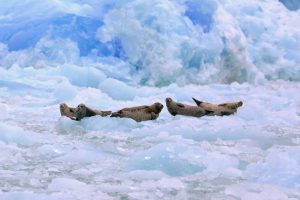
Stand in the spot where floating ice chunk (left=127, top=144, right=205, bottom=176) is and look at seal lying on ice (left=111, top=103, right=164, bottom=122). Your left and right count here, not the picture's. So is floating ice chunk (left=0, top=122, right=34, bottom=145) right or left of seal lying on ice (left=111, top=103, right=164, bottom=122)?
left

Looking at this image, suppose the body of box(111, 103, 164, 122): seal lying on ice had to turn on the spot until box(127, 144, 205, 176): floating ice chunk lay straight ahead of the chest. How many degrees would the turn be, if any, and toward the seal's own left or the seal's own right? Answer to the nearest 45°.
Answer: approximately 90° to the seal's own right

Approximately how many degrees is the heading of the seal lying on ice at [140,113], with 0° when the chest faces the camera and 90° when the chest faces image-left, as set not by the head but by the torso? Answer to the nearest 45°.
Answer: approximately 270°

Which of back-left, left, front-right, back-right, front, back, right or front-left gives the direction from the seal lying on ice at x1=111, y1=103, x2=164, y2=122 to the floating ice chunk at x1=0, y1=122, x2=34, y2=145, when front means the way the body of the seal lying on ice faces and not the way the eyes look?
back-right

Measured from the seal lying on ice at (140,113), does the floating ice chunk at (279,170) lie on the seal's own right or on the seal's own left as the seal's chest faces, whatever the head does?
on the seal's own right

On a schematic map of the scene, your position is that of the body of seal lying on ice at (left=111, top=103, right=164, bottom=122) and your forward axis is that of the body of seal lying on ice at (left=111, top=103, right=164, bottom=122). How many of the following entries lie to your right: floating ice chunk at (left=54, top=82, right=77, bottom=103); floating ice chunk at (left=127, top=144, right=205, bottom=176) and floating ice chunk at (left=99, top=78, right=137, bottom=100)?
1

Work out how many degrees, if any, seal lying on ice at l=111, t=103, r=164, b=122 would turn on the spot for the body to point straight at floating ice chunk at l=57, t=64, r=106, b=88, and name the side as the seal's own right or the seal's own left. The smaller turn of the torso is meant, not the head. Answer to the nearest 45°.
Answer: approximately 90° to the seal's own left
